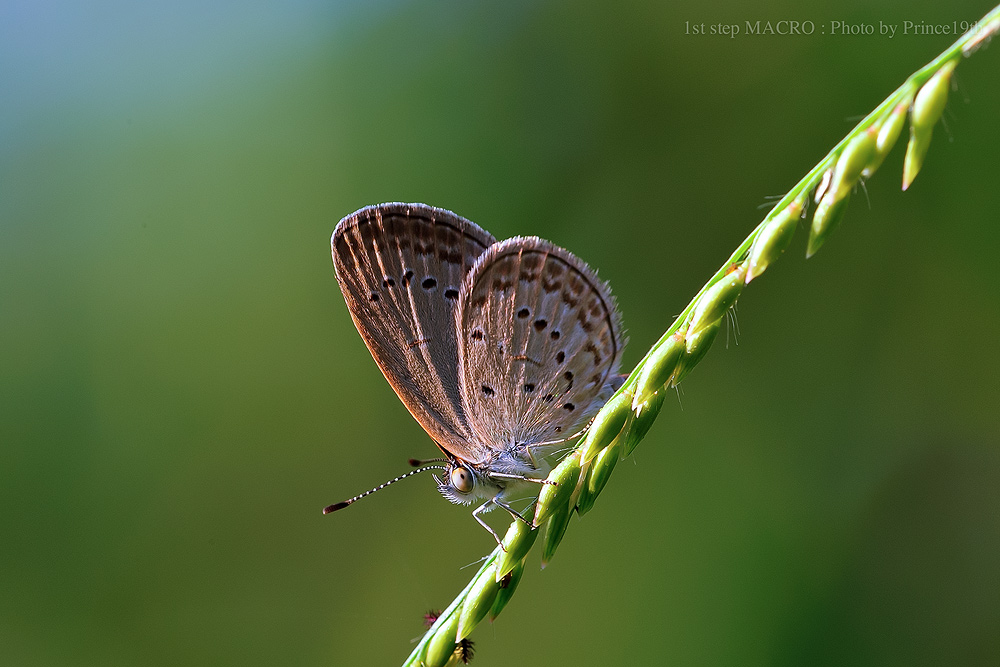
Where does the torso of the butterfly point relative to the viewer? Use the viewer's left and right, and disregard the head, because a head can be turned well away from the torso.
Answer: facing to the left of the viewer
